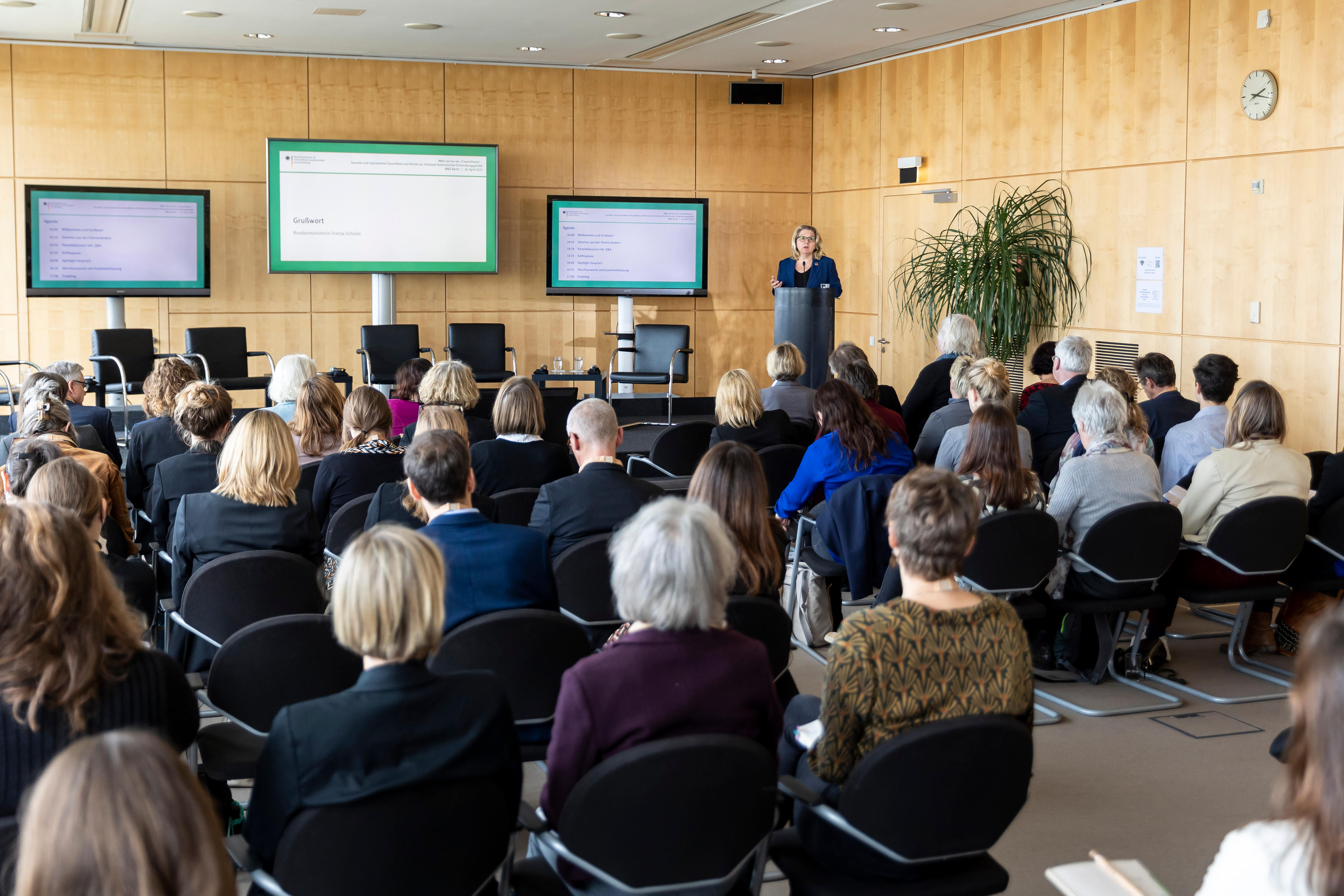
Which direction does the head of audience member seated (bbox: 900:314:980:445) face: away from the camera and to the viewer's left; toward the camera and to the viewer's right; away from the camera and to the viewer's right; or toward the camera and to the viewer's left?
away from the camera and to the viewer's left

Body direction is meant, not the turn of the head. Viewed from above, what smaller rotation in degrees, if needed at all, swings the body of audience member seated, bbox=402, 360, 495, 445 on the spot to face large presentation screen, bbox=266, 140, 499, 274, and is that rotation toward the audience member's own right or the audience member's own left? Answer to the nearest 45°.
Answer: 0° — they already face it

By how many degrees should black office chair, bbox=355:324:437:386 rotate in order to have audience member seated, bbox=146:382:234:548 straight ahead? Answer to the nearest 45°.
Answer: approximately 45° to its right

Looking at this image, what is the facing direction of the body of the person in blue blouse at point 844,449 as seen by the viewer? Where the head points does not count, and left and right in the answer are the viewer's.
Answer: facing away from the viewer and to the left of the viewer

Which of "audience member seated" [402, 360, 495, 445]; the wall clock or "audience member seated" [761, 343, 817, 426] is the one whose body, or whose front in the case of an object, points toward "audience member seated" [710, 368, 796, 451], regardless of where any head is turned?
the wall clock

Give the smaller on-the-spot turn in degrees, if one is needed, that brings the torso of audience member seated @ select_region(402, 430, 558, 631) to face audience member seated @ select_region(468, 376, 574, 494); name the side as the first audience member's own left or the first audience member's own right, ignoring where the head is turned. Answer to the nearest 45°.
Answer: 0° — they already face them

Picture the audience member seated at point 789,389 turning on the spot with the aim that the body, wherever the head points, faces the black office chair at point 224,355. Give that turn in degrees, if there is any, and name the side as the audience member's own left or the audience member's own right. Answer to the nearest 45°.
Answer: approximately 45° to the audience member's own left

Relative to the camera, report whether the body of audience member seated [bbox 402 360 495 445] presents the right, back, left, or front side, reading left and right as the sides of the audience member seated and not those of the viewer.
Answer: back

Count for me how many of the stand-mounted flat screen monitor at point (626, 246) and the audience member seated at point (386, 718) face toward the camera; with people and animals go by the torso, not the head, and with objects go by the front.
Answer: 1

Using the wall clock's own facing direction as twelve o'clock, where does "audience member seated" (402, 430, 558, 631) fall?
The audience member seated is roughly at 11 o'clock from the wall clock.

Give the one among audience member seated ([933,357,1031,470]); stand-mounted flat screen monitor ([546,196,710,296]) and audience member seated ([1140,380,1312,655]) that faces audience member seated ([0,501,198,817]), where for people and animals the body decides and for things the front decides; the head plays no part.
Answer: the stand-mounted flat screen monitor

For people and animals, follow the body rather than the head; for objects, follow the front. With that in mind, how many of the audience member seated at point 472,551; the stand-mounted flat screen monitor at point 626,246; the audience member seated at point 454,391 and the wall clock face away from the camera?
2

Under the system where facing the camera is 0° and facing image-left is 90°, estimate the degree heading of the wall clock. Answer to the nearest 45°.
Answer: approximately 45°

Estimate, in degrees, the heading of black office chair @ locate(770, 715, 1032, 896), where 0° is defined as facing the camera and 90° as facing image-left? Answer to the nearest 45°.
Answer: approximately 135°

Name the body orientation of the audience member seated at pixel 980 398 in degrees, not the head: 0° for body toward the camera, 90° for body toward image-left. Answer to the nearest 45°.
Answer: approximately 180°

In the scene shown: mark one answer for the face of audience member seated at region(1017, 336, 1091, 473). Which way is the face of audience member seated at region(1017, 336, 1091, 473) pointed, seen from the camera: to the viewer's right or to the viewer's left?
to the viewer's left

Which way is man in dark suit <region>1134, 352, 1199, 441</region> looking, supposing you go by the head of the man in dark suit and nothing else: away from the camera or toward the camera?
away from the camera

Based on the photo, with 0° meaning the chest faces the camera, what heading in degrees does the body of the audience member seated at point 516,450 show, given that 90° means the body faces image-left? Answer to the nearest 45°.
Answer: approximately 180°
